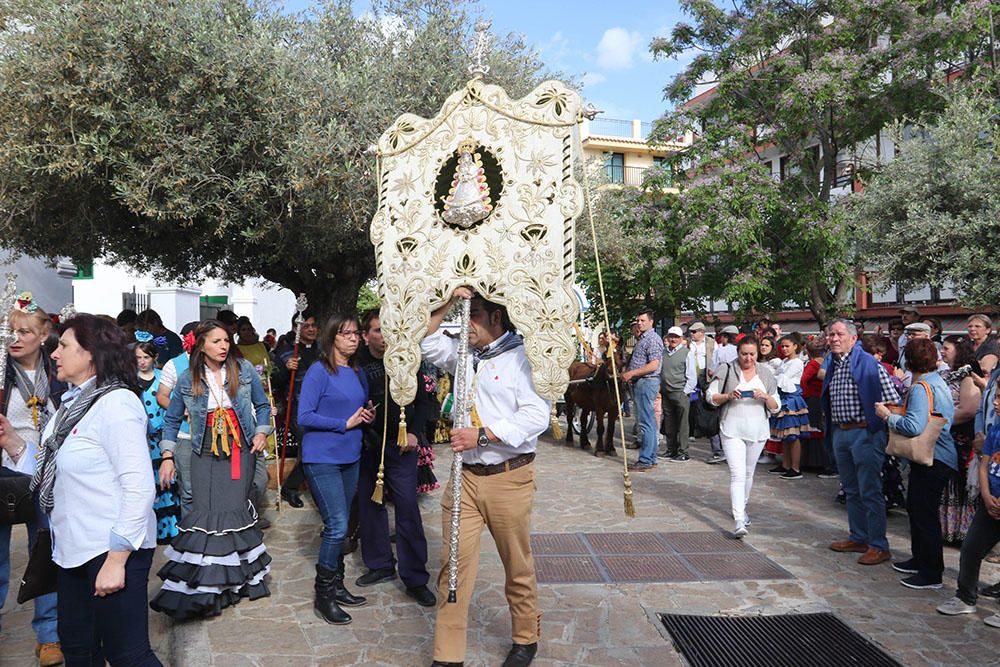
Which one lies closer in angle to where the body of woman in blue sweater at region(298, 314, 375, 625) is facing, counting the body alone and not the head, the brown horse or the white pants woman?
the white pants woman

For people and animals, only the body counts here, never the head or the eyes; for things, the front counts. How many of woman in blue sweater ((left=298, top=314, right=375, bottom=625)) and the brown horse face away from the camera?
0

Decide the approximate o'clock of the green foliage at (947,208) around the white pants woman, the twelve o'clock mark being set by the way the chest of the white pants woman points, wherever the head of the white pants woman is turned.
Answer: The green foliage is roughly at 7 o'clock from the white pants woman.

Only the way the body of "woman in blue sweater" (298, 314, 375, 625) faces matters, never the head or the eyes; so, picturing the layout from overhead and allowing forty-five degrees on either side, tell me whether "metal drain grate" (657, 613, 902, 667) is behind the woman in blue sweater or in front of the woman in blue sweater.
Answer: in front

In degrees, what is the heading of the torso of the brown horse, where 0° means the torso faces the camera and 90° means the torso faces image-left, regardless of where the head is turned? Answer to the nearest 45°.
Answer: approximately 315°

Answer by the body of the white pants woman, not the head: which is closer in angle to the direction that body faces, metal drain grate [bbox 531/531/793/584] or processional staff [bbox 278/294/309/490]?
the metal drain grate

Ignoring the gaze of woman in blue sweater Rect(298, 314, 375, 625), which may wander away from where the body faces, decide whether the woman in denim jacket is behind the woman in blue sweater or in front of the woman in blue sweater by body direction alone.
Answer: behind

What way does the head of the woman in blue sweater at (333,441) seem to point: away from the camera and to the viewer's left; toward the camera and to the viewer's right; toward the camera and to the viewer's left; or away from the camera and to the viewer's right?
toward the camera and to the viewer's right

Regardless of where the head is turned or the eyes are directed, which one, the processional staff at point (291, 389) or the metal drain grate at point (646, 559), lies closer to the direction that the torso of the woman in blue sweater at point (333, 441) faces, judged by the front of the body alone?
the metal drain grate
